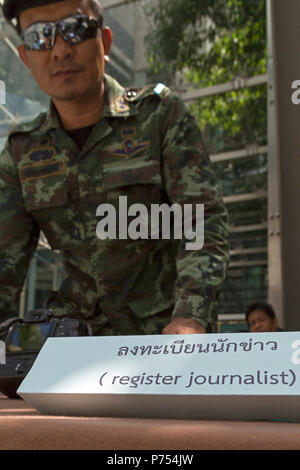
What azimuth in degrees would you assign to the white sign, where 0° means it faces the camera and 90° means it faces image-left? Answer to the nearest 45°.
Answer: approximately 0°

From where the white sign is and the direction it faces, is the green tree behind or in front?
behind

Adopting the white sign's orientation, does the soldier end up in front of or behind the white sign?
behind
